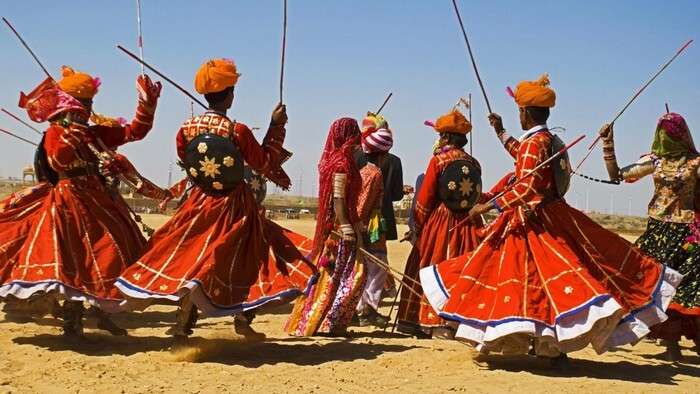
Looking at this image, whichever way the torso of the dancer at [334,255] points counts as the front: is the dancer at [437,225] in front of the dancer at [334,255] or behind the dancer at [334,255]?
in front

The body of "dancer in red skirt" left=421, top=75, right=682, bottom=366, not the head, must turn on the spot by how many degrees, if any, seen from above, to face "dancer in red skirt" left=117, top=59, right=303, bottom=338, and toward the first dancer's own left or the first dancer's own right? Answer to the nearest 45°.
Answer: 0° — they already face them

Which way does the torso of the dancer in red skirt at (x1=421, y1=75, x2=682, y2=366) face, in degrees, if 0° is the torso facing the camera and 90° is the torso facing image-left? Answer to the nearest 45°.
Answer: approximately 90°

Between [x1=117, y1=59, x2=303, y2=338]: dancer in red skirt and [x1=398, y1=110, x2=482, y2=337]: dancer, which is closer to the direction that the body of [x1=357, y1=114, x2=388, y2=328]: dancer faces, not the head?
the dancer

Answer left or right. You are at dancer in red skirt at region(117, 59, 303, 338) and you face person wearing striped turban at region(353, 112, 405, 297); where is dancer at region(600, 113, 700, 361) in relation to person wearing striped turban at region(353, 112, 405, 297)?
right

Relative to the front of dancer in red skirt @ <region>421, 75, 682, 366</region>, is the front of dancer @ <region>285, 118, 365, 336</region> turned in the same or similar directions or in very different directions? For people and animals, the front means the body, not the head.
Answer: very different directions

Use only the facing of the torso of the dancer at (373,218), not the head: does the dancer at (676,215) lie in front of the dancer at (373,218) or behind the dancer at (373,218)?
in front
